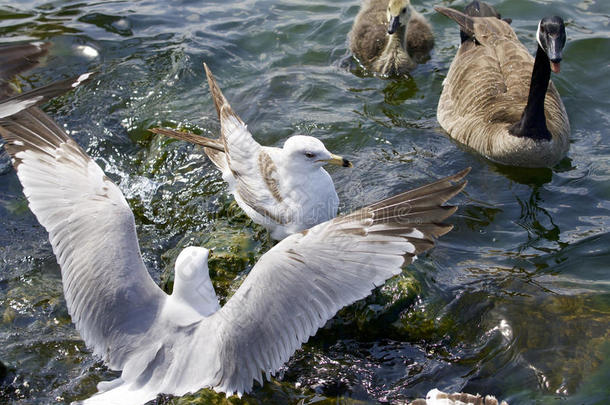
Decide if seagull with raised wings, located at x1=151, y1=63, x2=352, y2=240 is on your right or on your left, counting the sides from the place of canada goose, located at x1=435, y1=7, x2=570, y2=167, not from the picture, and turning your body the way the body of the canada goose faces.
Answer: on your right

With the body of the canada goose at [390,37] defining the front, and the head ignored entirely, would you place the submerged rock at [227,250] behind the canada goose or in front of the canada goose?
in front

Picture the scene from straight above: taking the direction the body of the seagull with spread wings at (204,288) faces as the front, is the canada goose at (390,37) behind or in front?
in front

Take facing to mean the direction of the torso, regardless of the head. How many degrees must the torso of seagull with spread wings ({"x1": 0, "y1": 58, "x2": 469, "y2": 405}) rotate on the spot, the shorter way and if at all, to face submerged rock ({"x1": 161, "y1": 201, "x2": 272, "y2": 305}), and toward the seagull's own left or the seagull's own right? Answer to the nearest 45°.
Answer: approximately 45° to the seagull's own left

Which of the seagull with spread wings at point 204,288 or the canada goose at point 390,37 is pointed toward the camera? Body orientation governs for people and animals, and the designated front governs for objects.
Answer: the canada goose

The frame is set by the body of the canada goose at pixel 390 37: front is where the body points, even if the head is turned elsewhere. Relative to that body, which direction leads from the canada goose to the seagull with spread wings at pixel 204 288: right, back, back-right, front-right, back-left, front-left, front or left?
front

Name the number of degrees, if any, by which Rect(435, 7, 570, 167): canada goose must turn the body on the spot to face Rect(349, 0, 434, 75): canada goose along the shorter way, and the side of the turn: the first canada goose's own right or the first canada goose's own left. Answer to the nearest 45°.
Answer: approximately 180°

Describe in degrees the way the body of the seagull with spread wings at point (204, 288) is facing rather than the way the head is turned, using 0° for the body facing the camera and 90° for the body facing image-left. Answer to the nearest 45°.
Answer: approximately 225°

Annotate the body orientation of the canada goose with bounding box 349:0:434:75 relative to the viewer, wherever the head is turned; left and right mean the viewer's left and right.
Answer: facing the viewer

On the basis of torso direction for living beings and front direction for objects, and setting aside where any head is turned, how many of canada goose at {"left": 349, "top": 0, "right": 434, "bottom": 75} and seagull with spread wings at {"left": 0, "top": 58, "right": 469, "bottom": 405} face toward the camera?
1

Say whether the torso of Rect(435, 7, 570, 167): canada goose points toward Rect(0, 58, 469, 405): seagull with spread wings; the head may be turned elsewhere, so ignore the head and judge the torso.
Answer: no

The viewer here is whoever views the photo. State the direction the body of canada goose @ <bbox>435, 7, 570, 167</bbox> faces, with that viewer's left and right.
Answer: facing the viewer and to the right of the viewer
